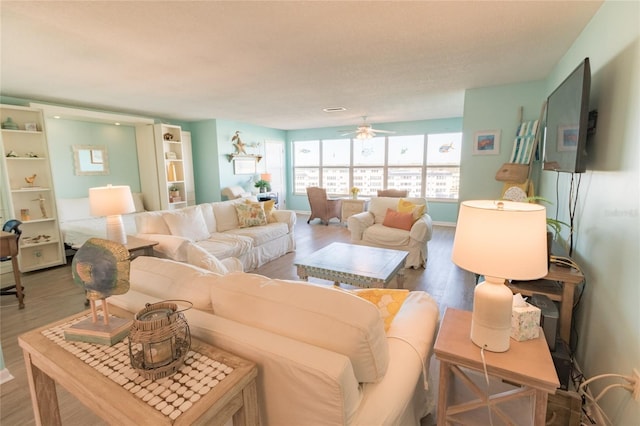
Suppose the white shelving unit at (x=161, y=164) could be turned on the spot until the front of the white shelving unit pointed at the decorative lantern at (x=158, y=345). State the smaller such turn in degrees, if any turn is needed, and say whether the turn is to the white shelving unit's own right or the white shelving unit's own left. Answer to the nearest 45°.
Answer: approximately 45° to the white shelving unit's own right

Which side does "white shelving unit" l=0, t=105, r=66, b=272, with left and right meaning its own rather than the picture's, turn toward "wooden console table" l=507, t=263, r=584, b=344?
front

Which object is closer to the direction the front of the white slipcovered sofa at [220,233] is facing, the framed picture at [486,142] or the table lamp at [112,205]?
the framed picture

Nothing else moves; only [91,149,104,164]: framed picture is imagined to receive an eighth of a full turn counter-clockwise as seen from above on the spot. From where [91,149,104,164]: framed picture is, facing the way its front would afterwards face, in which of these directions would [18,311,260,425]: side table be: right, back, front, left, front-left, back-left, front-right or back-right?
right

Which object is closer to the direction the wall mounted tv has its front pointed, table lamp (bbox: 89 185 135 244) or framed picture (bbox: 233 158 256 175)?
the table lamp

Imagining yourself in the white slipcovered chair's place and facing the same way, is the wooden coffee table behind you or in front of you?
in front

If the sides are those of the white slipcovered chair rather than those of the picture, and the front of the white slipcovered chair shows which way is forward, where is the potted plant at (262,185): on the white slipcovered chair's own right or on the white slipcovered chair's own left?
on the white slipcovered chair's own right

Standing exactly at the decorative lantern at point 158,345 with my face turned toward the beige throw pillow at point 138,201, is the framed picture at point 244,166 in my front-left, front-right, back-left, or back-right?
front-right

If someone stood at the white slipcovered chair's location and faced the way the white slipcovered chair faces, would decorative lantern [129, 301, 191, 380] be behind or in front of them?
in front

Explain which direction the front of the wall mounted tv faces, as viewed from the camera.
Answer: facing the viewer and to the left of the viewer

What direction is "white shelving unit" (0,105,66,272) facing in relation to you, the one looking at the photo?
facing the viewer and to the right of the viewer

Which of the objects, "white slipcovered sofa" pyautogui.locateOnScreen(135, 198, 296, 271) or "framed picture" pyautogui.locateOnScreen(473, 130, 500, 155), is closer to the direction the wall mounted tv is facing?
the white slipcovered sofa

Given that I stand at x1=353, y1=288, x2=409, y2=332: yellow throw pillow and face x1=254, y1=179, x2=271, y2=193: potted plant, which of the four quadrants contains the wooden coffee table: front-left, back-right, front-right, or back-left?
front-right

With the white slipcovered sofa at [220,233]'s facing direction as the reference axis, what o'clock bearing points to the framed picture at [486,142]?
The framed picture is roughly at 11 o'clock from the white slipcovered sofa.

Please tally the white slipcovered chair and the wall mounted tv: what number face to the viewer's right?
0

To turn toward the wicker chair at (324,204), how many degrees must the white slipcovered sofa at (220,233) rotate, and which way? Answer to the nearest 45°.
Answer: approximately 90° to its left

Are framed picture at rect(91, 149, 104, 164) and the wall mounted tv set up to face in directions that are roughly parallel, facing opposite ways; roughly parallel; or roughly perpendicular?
roughly parallel, facing opposite ways
